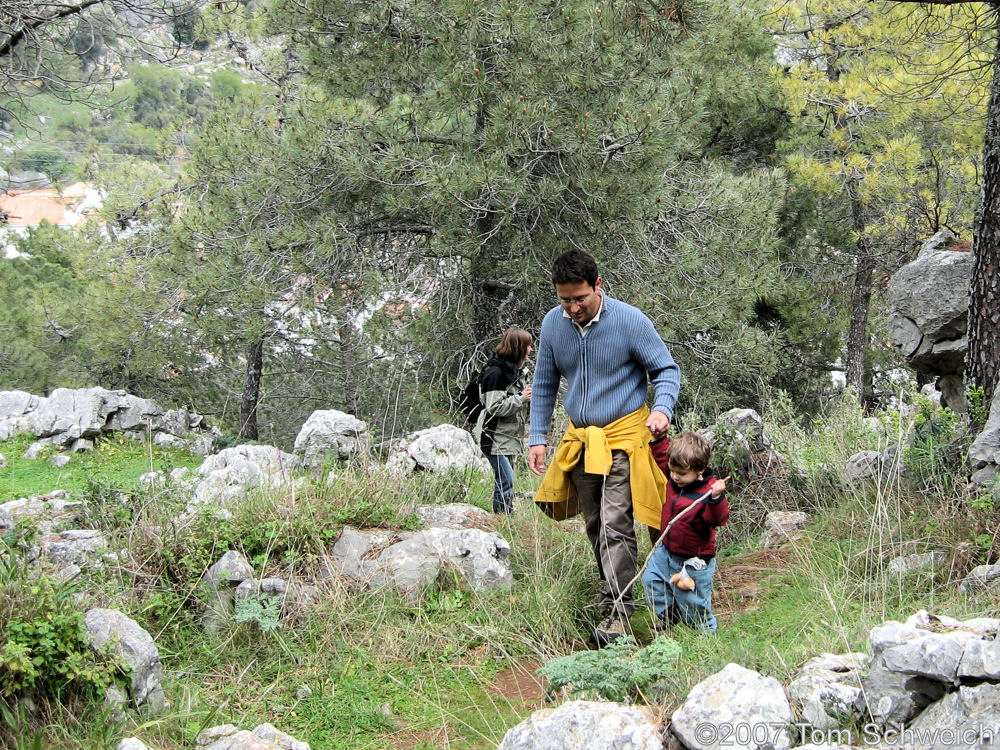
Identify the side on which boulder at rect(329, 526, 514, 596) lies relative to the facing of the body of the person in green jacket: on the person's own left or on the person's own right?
on the person's own right

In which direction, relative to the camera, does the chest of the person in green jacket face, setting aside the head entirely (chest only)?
to the viewer's right

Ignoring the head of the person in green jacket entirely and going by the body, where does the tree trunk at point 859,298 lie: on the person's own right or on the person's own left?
on the person's own left

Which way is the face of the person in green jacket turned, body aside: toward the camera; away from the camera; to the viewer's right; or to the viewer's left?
to the viewer's right
